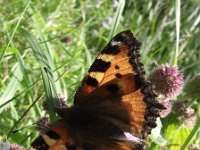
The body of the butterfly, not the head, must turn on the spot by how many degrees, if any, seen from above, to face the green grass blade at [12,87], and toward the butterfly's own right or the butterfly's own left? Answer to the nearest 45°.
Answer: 0° — it already faces it

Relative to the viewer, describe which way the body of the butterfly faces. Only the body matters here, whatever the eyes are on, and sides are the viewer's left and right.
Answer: facing away from the viewer and to the left of the viewer

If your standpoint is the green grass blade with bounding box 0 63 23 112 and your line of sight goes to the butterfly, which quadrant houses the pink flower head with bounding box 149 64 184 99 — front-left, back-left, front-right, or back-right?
front-left
